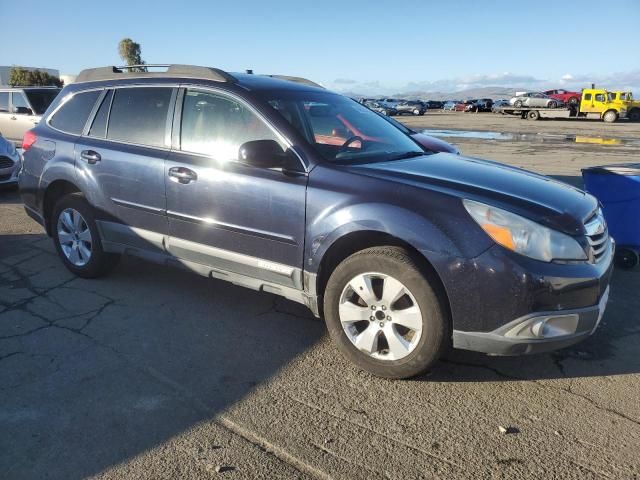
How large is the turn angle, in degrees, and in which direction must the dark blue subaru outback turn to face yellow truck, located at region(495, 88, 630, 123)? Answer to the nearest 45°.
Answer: approximately 90° to its left

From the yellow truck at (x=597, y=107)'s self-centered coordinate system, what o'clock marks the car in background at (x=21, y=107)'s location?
The car in background is roughly at 4 o'clock from the yellow truck.

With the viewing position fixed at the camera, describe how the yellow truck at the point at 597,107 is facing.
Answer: facing to the right of the viewer

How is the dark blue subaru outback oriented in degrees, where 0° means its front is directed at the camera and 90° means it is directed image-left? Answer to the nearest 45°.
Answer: approximately 315°

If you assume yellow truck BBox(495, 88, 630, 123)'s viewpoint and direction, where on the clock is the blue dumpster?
The blue dumpster is roughly at 3 o'clock from the yellow truck.
